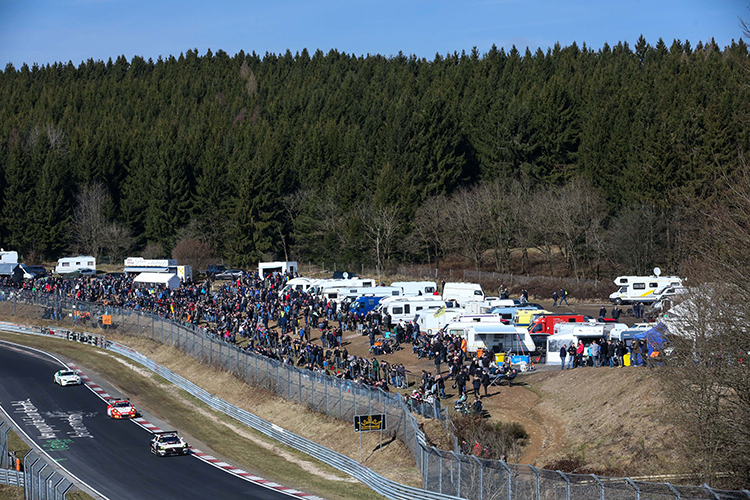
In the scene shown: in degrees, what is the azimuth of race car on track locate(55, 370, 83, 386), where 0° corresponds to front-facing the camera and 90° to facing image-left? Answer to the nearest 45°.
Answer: approximately 315°

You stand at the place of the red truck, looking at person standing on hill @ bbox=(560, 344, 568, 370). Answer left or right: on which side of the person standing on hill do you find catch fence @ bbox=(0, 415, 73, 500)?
right

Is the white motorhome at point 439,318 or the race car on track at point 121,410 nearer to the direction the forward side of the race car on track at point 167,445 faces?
the white motorhome

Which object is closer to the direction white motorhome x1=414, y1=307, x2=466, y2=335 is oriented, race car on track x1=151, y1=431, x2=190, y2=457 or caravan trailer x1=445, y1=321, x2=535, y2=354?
the race car on track

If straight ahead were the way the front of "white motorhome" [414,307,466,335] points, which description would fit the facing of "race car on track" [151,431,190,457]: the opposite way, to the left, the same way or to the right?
to the left

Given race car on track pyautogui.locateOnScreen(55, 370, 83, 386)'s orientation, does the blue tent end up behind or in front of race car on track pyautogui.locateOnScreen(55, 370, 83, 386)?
in front

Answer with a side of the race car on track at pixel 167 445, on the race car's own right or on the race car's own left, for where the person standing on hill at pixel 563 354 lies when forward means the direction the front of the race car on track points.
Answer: on the race car's own left

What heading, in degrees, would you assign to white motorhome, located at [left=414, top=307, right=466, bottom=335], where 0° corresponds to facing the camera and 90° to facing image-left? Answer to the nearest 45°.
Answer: approximately 45°

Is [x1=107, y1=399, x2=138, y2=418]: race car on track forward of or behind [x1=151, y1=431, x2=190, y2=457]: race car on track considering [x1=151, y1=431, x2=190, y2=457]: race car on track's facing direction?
behind

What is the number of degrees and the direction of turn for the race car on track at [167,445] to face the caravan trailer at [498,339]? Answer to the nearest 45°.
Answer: approximately 135° to its left
